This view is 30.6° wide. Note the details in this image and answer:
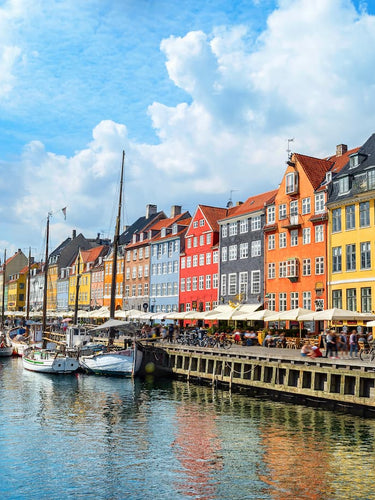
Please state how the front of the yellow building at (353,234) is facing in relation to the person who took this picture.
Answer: facing the viewer and to the left of the viewer

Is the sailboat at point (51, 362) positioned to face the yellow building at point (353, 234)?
no

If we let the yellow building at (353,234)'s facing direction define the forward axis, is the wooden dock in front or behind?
in front

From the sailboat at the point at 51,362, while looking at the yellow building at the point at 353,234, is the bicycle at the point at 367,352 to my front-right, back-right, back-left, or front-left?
front-right

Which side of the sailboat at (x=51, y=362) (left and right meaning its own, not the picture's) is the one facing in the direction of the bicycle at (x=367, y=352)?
back

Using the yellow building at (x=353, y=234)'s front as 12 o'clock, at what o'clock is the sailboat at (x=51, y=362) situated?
The sailboat is roughly at 1 o'clock from the yellow building.

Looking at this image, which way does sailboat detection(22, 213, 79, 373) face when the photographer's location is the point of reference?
facing away from the viewer and to the left of the viewer

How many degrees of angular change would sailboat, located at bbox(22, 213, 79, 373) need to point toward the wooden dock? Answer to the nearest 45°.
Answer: approximately 180°

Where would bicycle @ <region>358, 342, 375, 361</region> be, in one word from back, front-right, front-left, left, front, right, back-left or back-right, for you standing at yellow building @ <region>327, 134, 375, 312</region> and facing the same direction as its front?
front-left

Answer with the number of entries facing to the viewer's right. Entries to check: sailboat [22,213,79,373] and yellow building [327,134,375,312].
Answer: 0

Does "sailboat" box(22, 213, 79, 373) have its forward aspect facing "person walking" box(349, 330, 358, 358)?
no

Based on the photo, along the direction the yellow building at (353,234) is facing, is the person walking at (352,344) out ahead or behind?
ahead
